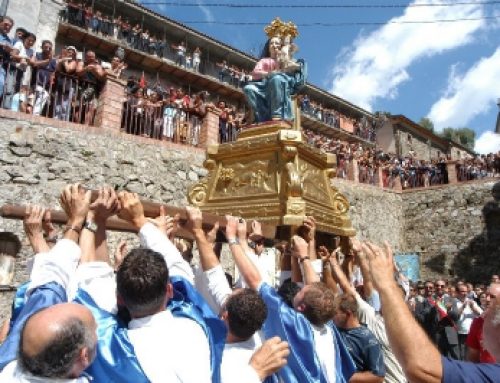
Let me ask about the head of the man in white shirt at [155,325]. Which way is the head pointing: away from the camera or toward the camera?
away from the camera

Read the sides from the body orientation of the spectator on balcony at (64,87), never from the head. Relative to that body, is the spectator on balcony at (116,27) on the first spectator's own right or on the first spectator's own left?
on the first spectator's own left

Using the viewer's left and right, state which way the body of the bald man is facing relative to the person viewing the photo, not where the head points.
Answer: facing away from the viewer and to the right of the viewer

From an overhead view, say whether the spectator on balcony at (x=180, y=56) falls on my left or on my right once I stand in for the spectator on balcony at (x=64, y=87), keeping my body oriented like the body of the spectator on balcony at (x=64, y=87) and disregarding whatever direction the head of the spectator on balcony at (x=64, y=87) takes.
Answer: on my left

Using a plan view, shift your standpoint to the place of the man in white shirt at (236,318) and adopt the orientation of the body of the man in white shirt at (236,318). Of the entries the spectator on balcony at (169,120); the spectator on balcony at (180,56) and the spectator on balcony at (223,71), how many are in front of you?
3

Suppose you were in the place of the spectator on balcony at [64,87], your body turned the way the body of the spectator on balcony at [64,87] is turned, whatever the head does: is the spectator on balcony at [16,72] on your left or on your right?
on your right

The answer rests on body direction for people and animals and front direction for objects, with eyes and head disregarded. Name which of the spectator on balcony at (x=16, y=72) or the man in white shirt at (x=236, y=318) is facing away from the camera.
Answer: the man in white shirt

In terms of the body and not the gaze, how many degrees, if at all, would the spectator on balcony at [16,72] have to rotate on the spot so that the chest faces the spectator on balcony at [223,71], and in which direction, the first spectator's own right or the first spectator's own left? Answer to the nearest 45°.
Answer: approximately 90° to the first spectator's own left

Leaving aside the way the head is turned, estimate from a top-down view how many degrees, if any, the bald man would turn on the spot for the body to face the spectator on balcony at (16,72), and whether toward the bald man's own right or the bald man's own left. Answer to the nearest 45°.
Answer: approximately 45° to the bald man's own left

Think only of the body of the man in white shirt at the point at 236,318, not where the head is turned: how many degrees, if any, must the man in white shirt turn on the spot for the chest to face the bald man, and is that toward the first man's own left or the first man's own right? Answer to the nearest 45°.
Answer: approximately 135° to the first man's own left

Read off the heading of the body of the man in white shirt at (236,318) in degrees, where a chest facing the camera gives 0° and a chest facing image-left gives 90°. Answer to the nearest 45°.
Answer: approximately 180°

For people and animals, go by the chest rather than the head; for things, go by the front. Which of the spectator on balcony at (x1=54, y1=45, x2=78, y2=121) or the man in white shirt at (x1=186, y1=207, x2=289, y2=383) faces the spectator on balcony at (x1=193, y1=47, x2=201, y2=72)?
the man in white shirt

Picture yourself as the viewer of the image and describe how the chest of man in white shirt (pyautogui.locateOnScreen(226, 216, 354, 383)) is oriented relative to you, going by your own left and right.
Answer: facing away from the viewer and to the left of the viewer

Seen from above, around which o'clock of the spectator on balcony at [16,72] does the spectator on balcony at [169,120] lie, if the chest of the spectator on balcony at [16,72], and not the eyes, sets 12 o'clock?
the spectator on balcony at [169,120] is roughly at 10 o'clock from the spectator on balcony at [16,72].
